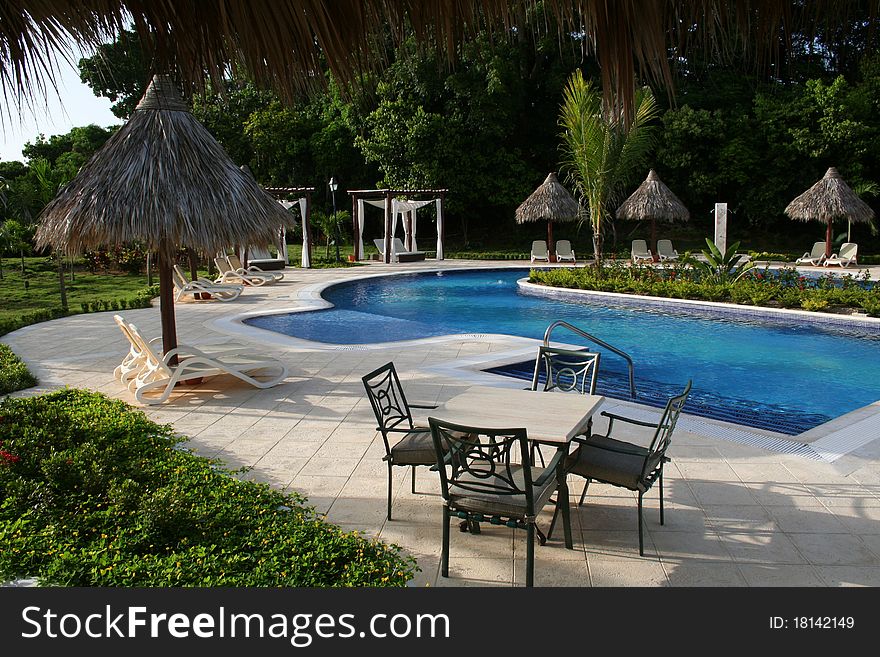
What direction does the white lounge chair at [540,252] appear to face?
toward the camera

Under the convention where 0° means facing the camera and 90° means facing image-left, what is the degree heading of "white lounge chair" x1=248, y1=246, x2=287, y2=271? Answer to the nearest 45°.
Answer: approximately 270°

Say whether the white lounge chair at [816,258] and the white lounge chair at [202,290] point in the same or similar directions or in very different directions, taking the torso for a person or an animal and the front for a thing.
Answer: very different directions

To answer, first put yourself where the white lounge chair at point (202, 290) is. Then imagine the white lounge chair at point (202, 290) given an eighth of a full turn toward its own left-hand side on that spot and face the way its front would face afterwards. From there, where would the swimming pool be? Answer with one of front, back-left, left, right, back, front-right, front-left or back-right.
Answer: right

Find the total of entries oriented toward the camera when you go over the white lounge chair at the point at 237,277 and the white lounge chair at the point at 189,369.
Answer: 0

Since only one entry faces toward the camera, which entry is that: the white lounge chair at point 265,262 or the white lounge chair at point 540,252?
the white lounge chair at point 540,252

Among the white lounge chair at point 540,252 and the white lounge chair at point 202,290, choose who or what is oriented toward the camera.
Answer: the white lounge chair at point 540,252

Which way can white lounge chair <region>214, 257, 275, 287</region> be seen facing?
to the viewer's right

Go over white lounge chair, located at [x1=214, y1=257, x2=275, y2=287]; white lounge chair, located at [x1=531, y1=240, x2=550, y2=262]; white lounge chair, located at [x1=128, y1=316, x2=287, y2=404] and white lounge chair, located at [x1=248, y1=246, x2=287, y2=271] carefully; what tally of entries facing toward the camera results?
1

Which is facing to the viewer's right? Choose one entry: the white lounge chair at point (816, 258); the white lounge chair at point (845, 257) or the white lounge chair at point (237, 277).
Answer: the white lounge chair at point (237, 277)

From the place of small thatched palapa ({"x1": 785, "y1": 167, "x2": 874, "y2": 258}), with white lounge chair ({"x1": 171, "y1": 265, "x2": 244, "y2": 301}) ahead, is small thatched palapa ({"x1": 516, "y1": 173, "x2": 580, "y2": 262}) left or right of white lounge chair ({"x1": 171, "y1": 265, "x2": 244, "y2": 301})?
right

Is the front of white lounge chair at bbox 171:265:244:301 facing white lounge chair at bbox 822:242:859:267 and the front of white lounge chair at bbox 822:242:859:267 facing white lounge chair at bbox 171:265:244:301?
yes

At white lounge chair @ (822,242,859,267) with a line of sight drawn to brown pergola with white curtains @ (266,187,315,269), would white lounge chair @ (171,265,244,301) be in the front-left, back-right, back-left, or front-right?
front-left

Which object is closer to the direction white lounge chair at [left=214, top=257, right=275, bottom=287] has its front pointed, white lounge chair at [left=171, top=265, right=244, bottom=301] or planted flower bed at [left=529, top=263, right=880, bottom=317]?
the planted flower bed

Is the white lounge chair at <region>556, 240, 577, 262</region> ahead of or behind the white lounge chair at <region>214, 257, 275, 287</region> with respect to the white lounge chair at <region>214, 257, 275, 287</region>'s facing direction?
ahead

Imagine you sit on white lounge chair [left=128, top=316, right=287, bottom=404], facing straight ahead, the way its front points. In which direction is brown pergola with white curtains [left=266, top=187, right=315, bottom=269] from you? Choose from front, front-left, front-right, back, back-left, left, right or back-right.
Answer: left
